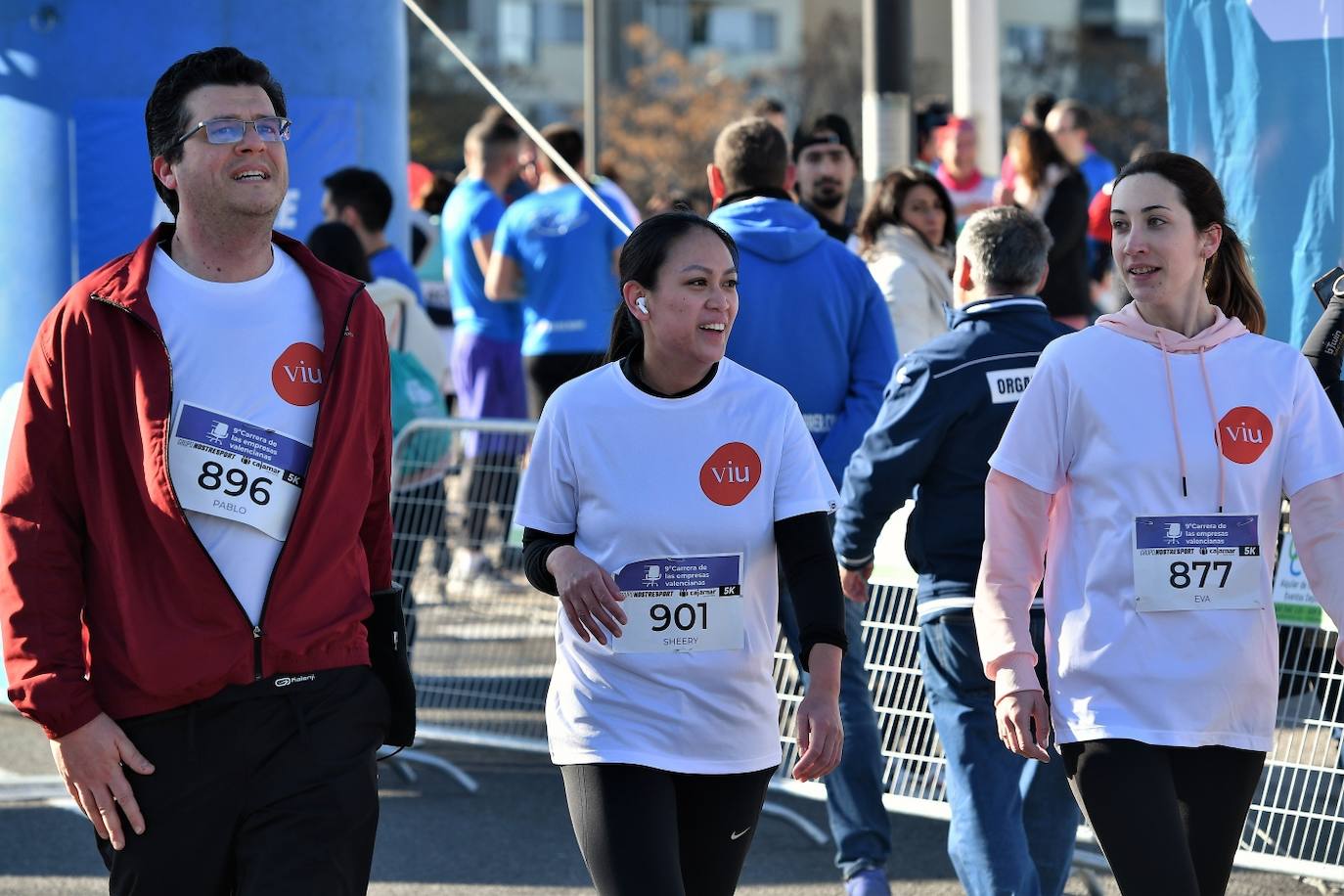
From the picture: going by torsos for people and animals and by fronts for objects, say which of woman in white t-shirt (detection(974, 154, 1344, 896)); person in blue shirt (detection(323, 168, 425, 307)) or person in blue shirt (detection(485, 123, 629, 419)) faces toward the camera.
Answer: the woman in white t-shirt

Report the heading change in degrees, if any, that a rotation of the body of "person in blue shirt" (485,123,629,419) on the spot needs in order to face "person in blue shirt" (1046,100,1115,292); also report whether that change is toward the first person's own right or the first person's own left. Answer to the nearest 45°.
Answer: approximately 45° to the first person's own right

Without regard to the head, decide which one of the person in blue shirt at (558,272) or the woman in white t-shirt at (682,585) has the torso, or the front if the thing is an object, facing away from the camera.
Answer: the person in blue shirt

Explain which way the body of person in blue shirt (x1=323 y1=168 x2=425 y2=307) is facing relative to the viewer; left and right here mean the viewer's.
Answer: facing away from the viewer and to the left of the viewer

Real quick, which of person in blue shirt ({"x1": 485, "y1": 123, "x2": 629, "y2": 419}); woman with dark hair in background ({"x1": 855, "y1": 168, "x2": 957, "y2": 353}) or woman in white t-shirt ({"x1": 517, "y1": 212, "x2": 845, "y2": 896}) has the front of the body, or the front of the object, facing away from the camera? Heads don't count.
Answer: the person in blue shirt

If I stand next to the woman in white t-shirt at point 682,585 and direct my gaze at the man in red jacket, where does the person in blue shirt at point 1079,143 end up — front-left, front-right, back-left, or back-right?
back-right

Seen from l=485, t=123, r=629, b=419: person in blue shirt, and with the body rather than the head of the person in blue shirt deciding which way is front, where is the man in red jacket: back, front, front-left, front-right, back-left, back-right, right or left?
back

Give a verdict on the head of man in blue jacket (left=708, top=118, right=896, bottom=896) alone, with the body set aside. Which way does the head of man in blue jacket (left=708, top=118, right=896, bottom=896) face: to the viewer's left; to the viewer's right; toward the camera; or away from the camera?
away from the camera

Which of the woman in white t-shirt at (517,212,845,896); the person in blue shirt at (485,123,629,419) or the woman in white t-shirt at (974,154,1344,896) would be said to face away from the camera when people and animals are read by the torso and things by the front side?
the person in blue shirt

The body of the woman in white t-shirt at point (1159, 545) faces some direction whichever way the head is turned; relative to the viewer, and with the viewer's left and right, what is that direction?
facing the viewer

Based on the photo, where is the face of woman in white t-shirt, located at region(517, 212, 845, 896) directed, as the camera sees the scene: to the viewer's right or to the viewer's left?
to the viewer's right

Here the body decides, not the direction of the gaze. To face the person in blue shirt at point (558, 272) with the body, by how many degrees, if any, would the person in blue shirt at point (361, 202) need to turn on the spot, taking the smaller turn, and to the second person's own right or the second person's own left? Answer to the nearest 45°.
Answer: approximately 90° to the second person's own right

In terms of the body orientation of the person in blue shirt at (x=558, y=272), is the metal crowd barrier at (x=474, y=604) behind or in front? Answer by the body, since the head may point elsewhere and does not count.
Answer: behind

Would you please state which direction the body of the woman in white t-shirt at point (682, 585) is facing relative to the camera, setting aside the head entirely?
toward the camera

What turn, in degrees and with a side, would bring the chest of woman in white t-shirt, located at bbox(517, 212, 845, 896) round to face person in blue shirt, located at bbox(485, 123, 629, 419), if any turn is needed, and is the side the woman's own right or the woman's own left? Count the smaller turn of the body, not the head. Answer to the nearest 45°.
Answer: approximately 180°

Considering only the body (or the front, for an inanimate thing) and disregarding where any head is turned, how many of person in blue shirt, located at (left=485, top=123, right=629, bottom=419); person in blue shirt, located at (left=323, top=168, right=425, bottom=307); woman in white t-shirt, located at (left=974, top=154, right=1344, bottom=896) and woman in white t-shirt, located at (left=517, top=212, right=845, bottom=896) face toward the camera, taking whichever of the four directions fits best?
2

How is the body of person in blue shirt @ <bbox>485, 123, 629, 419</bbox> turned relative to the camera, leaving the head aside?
away from the camera
